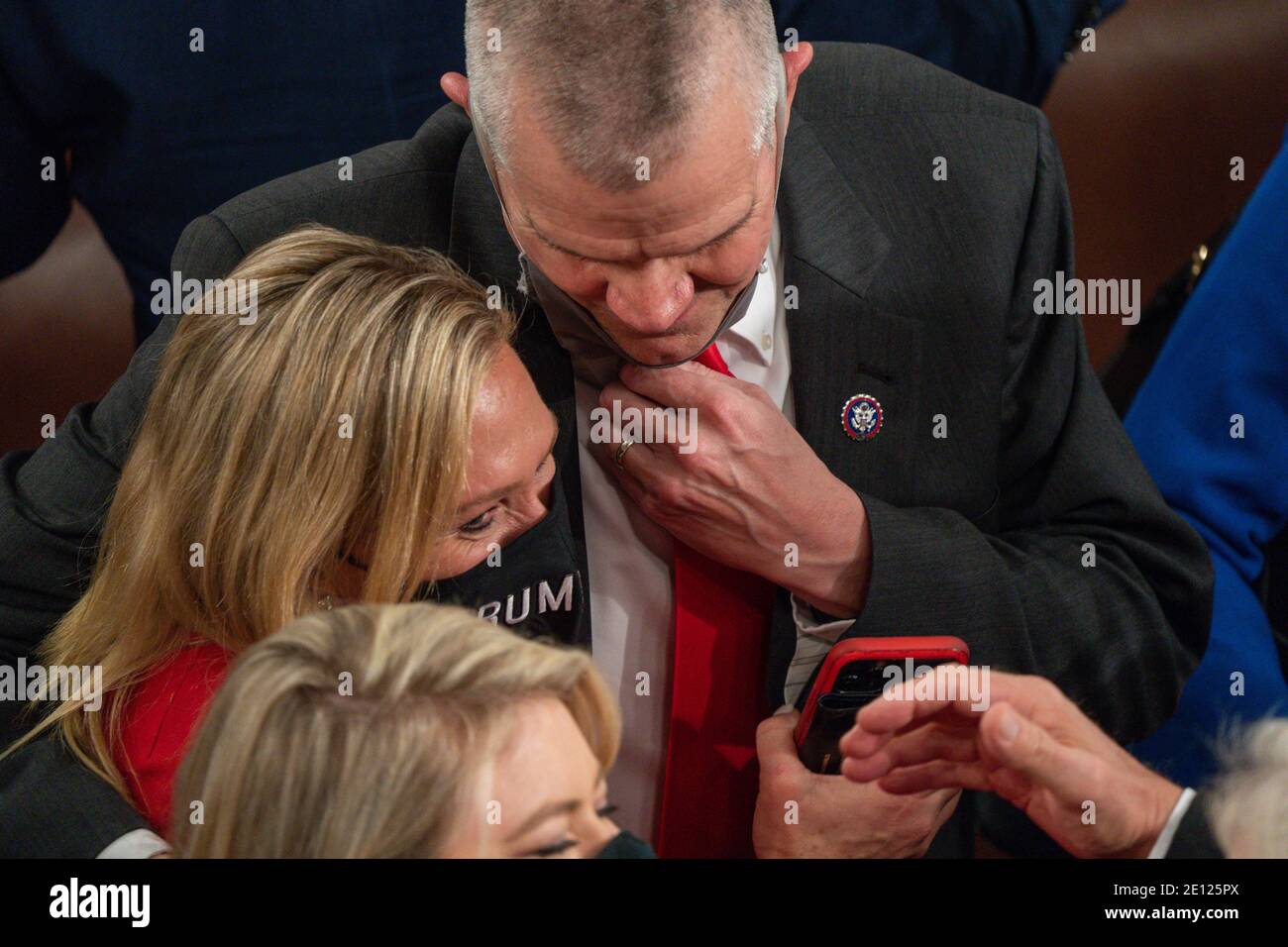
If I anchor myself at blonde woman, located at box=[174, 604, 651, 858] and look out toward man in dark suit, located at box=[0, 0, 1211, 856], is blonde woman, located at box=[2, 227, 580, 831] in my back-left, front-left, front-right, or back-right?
front-left

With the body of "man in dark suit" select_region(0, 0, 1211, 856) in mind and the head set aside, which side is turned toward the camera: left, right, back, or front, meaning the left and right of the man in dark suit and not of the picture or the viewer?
front

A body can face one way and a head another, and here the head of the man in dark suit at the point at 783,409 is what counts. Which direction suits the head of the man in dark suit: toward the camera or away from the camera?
toward the camera

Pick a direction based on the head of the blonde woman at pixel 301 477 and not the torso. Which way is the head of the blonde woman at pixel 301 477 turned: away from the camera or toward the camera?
toward the camera
